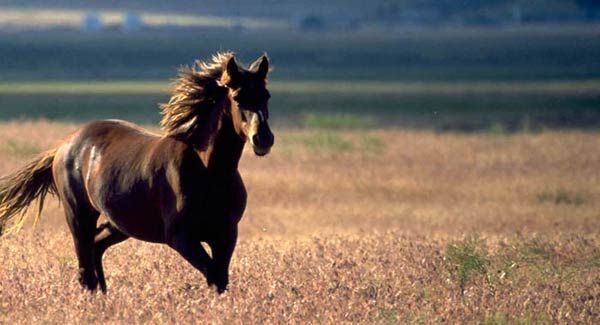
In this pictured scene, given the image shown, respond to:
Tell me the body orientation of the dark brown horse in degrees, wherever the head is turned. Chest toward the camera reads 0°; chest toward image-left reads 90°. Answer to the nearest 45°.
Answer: approximately 315°
